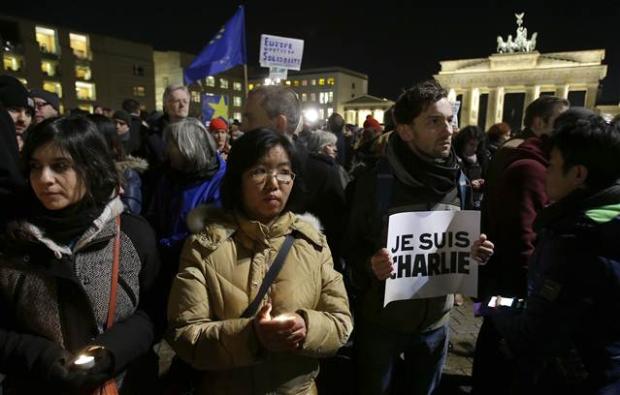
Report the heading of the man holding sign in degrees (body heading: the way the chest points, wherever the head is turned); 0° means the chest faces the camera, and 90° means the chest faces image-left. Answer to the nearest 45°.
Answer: approximately 315°

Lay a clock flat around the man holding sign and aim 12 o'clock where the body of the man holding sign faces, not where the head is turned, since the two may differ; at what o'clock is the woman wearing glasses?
The woman wearing glasses is roughly at 3 o'clock from the man holding sign.
